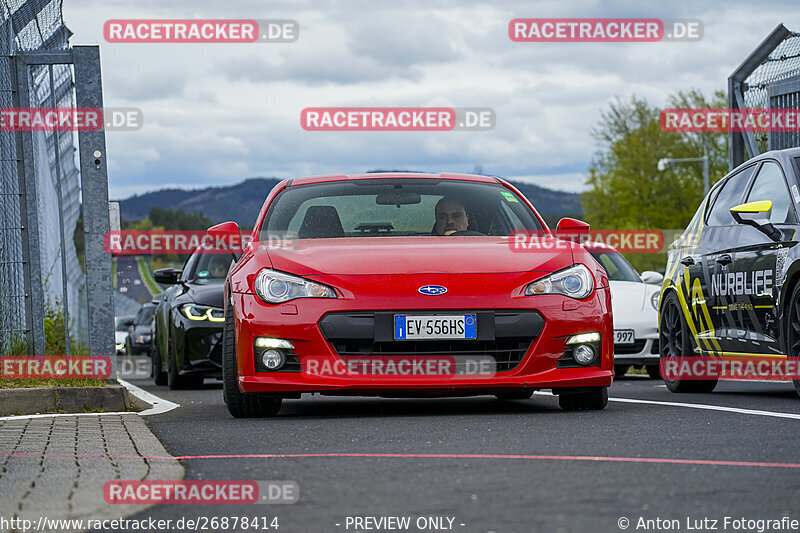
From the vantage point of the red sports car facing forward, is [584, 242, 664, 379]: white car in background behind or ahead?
behind

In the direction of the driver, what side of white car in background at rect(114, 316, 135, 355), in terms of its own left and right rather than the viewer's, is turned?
front

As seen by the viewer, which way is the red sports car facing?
toward the camera

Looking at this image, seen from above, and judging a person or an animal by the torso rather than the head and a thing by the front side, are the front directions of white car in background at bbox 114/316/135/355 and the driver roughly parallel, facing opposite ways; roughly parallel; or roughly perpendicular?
roughly parallel

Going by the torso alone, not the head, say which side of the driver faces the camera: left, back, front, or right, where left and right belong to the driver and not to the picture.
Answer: front

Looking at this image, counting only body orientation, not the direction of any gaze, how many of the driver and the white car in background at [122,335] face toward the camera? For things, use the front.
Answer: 2

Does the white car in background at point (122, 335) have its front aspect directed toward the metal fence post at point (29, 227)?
yes

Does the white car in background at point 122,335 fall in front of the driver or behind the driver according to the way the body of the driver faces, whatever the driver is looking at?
behind

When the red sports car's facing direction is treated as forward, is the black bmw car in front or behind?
behind

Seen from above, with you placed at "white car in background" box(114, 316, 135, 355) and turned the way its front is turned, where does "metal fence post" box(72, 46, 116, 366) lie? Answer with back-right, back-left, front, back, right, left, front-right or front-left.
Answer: front

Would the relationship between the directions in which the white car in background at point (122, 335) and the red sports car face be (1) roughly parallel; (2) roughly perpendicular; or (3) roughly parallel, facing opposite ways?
roughly parallel
